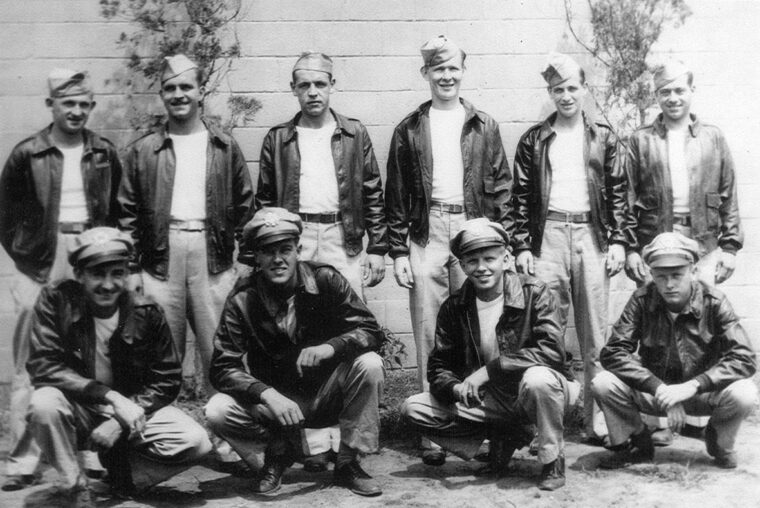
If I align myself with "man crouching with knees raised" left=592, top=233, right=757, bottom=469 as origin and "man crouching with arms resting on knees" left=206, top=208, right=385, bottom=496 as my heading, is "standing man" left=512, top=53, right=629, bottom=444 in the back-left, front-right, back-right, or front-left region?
front-right

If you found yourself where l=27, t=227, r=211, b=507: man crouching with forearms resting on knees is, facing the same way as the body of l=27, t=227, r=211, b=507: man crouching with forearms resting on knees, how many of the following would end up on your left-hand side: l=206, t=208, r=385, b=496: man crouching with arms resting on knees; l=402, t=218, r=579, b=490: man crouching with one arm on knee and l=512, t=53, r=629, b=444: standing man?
3

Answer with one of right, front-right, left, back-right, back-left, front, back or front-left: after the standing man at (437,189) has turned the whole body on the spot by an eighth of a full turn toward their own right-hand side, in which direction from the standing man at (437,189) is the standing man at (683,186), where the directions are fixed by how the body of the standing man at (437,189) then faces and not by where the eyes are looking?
back-left

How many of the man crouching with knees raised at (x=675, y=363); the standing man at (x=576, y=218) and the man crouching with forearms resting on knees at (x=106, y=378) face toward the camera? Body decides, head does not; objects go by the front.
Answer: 3

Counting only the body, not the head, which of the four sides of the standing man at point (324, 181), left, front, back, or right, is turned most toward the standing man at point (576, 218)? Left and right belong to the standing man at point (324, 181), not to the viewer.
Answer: left

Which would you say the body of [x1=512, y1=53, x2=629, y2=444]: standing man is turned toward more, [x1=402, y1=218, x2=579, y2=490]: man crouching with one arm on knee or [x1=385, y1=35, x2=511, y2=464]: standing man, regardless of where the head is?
the man crouching with one arm on knee

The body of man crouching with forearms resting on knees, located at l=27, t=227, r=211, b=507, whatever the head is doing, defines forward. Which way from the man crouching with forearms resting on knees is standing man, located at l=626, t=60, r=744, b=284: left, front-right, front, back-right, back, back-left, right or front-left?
left

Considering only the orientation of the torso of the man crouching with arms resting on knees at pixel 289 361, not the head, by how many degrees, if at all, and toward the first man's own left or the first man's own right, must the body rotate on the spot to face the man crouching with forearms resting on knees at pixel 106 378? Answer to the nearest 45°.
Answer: approximately 90° to the first man's own right

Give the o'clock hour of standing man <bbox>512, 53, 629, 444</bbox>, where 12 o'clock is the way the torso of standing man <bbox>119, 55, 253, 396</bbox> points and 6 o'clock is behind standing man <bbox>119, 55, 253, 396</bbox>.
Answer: standing man <bbox>512, 53, 629, 444</bbox> is roughly at 9 o'clock from standing man <bbox>119, 55, 253, 396</bbox>.

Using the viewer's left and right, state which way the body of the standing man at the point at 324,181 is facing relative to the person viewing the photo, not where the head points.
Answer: facing the viewer

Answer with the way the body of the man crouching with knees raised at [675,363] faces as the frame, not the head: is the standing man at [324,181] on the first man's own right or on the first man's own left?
on the first man's own right

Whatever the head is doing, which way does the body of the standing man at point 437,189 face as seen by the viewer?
toward the camera

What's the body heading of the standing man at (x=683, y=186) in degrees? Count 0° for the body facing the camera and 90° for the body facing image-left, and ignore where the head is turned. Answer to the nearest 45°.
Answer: approximately 0°

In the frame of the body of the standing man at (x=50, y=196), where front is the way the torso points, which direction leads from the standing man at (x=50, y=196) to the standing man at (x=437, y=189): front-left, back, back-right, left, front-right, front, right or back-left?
left
